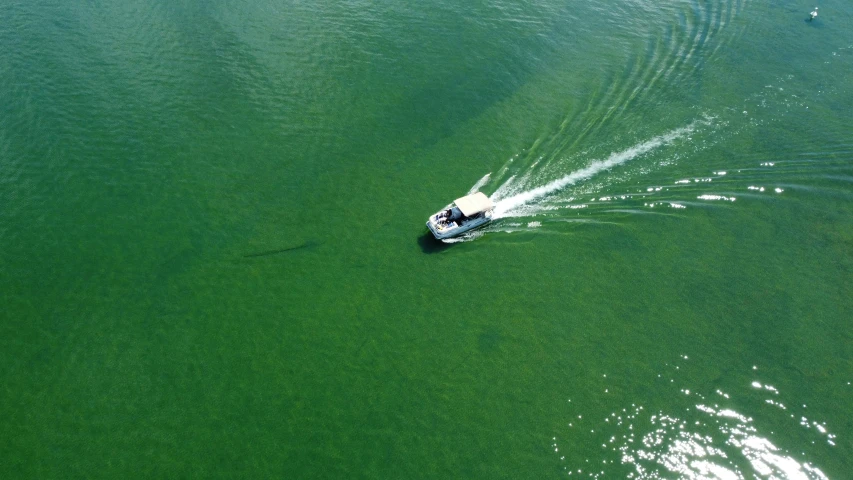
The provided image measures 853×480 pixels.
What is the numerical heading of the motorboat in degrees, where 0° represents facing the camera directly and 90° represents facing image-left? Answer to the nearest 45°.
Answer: approximately 45°
